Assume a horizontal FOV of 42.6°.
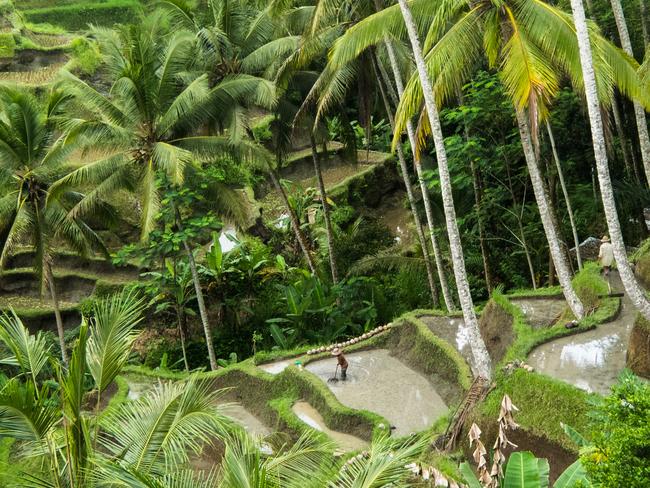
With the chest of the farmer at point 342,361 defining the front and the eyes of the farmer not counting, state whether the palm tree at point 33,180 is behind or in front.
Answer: in front

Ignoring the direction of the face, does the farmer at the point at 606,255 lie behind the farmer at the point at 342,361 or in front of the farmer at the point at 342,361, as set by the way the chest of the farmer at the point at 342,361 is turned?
behind

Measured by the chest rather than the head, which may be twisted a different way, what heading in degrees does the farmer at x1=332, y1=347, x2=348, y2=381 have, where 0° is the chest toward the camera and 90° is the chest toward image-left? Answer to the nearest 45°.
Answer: approximately 90°

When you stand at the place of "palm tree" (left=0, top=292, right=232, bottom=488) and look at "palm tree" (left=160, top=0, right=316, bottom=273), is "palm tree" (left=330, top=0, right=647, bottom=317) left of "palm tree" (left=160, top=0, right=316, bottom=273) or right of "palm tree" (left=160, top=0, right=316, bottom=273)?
right

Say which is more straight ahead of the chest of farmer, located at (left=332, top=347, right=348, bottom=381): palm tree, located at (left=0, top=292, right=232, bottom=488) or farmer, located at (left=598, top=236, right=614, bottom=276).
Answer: the palm tree

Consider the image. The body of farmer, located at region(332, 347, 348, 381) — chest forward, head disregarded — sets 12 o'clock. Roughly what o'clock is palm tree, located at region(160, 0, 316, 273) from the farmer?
The palm tree is roughly at 3 o'clock from the farmer.

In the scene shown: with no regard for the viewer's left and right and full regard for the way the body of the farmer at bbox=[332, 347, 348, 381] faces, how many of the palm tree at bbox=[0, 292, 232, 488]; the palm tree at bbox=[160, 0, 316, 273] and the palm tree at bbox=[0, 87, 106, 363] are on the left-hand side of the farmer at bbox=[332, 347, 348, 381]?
1

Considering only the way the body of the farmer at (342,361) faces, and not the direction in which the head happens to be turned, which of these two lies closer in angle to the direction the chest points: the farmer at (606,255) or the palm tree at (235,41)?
the palm tree
